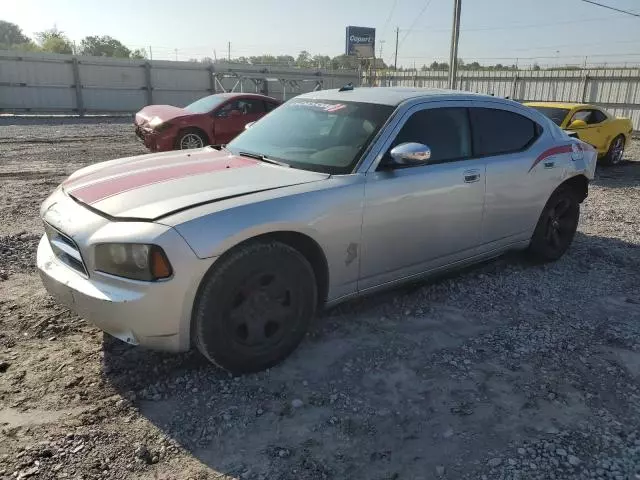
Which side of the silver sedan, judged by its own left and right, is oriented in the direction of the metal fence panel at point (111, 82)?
right

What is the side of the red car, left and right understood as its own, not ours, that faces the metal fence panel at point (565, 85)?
back

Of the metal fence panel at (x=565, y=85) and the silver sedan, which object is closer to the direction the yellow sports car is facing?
the silver sedan

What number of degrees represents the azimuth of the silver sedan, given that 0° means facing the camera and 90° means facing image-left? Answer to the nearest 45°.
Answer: approximately 45°

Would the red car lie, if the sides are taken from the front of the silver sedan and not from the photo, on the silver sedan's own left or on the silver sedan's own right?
on the silver sedan's own right

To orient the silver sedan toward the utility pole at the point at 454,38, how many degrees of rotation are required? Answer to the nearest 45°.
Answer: approximately 135° to its right

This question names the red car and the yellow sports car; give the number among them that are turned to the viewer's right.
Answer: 0

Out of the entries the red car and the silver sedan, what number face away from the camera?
0

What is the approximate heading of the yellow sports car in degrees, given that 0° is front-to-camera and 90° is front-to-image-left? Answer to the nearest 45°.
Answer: approximately 45°
